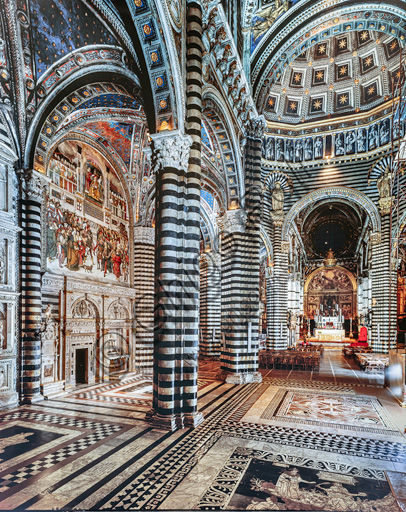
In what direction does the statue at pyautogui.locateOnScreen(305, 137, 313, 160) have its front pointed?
toward the camera

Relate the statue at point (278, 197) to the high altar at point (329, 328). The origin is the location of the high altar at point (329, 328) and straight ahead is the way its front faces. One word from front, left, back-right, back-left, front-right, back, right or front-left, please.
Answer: front

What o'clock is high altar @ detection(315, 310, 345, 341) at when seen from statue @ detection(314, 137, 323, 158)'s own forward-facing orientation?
The high altar is roughly at 6 o'clock from the statue.

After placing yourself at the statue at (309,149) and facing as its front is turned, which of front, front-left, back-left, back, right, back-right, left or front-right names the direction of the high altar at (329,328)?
back

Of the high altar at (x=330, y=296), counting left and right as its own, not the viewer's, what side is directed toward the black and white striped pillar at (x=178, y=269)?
front

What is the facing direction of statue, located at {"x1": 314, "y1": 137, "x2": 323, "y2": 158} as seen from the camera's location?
facing the viewer

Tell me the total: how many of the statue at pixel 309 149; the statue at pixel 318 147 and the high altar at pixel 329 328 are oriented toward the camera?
3
